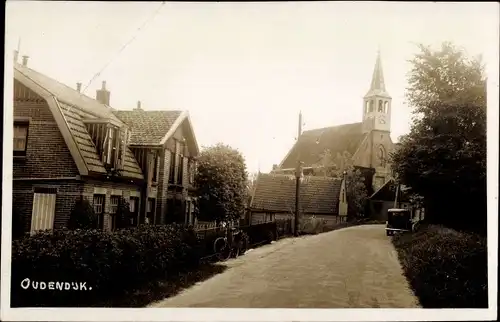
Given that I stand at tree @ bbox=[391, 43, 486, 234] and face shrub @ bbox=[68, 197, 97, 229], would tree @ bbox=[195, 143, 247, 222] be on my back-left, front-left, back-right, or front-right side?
front-right

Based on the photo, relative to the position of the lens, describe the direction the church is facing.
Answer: facing the viewer and to the right of the viewer
